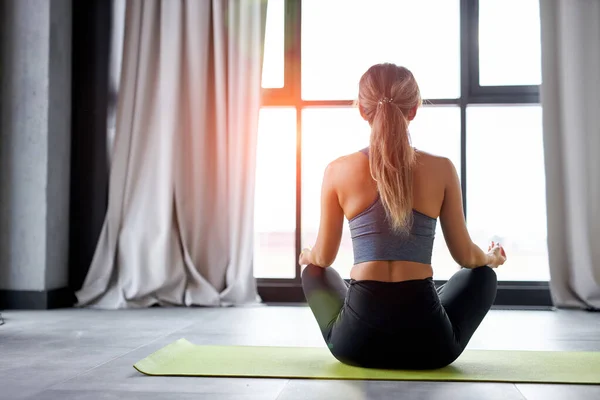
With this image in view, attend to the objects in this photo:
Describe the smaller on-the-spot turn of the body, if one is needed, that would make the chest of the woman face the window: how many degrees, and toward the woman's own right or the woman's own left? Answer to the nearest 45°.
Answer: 0° — they already face it

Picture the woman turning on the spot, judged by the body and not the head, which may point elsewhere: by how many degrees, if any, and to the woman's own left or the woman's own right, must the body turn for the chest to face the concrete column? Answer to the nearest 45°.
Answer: approximately 45° to the woman's own left

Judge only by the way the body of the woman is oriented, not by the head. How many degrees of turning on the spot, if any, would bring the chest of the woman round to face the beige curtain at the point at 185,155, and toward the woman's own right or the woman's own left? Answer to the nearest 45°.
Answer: approximately 45° to the woman's own left

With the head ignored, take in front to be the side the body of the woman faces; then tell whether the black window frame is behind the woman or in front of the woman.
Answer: in front

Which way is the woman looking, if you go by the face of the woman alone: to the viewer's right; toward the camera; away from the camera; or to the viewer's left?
away from the camera

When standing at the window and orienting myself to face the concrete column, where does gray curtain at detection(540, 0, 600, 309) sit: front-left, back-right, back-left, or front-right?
back-left

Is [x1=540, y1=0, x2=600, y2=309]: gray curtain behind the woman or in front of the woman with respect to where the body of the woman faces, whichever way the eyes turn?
in front

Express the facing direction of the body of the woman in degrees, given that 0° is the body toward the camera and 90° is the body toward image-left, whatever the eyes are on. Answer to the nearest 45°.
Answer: approximately 180°
